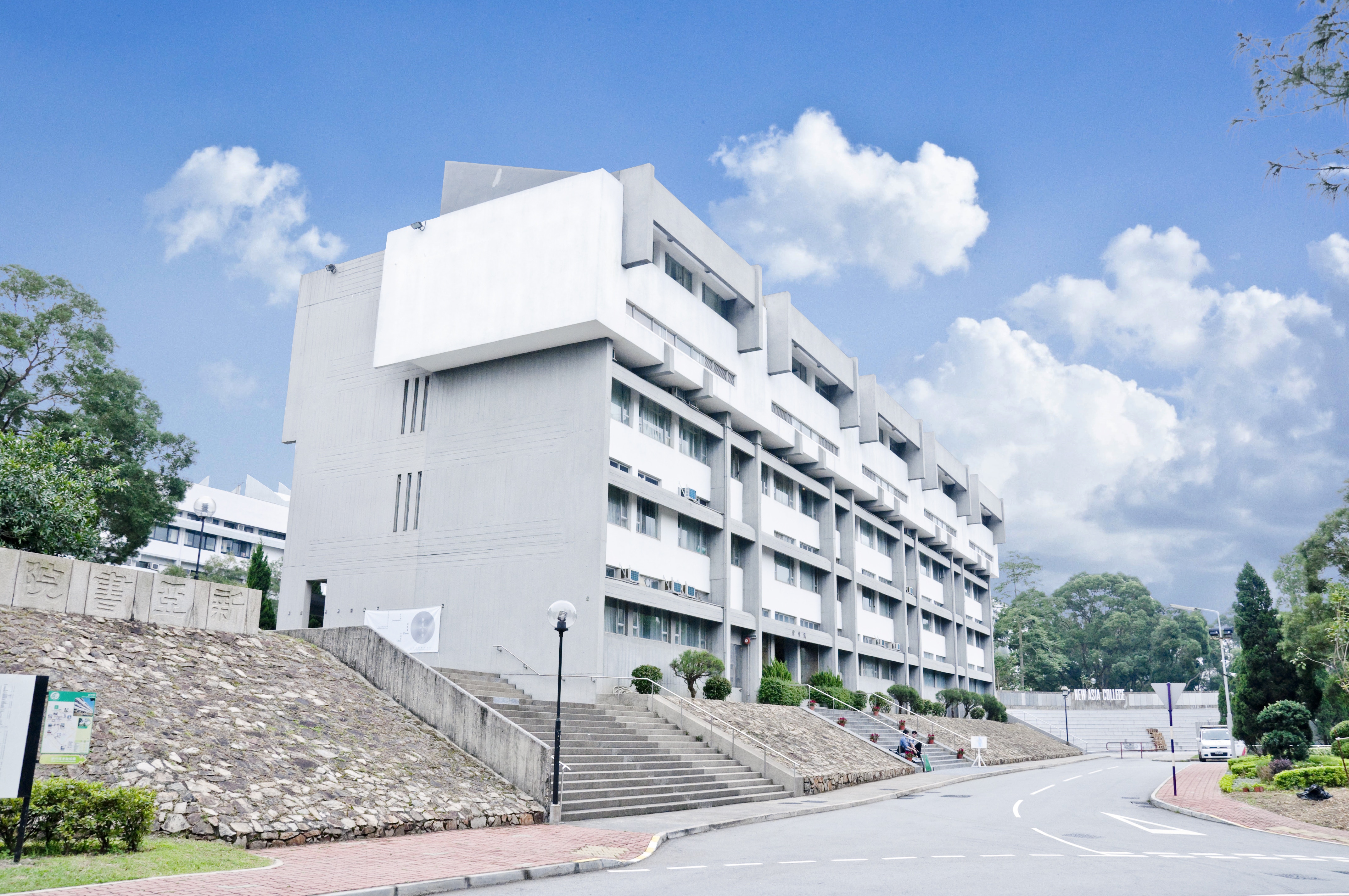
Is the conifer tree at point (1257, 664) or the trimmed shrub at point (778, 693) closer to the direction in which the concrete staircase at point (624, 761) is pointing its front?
the conifer tree

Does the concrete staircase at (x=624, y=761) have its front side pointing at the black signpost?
no

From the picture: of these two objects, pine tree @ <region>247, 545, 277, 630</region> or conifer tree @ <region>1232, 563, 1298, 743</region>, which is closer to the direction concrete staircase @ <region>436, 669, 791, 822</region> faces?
the conifer tree

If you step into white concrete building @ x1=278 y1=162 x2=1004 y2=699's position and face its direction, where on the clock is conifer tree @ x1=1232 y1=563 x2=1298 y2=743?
The conifer tree is roughly at 10 o'clock from the white concrete building.

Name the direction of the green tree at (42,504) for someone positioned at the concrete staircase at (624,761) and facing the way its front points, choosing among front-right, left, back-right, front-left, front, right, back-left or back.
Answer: back-right

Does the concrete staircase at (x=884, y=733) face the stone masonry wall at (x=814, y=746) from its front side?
no

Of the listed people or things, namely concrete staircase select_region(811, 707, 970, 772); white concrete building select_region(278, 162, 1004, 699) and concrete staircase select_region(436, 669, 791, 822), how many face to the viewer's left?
0

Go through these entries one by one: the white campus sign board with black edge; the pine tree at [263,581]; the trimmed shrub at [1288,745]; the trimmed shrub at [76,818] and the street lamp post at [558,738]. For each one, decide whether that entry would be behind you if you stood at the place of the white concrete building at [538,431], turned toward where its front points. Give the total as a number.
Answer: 1

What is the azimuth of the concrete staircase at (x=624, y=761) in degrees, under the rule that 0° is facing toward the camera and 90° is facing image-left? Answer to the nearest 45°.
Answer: approximately 315°

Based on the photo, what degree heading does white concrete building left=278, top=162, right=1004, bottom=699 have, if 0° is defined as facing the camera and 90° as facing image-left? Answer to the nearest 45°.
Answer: approximately 315°

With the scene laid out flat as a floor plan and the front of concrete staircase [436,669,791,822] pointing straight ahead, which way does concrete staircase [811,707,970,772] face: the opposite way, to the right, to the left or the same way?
the same way

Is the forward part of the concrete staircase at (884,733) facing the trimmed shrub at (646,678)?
no

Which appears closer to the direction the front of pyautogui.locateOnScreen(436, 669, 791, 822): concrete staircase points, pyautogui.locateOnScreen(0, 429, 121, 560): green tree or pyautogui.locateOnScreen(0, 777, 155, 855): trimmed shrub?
the trimmed shrub

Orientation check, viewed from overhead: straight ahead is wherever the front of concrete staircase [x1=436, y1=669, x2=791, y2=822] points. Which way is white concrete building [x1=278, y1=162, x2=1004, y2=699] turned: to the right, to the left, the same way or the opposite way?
the same way

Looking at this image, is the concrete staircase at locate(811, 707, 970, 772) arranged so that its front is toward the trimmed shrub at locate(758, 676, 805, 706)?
no

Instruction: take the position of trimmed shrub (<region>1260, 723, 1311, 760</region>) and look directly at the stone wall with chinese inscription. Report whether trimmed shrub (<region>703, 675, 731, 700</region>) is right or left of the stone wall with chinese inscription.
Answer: right

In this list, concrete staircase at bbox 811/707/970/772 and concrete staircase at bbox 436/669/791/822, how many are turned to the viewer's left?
0

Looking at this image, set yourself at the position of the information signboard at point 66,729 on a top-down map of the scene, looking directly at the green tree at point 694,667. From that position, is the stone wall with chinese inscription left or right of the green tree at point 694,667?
left

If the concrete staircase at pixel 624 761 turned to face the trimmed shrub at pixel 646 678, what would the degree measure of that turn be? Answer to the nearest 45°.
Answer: approximately 135° to its left

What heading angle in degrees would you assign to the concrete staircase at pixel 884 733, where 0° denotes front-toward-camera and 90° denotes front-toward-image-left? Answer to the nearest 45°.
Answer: approximately 315°
